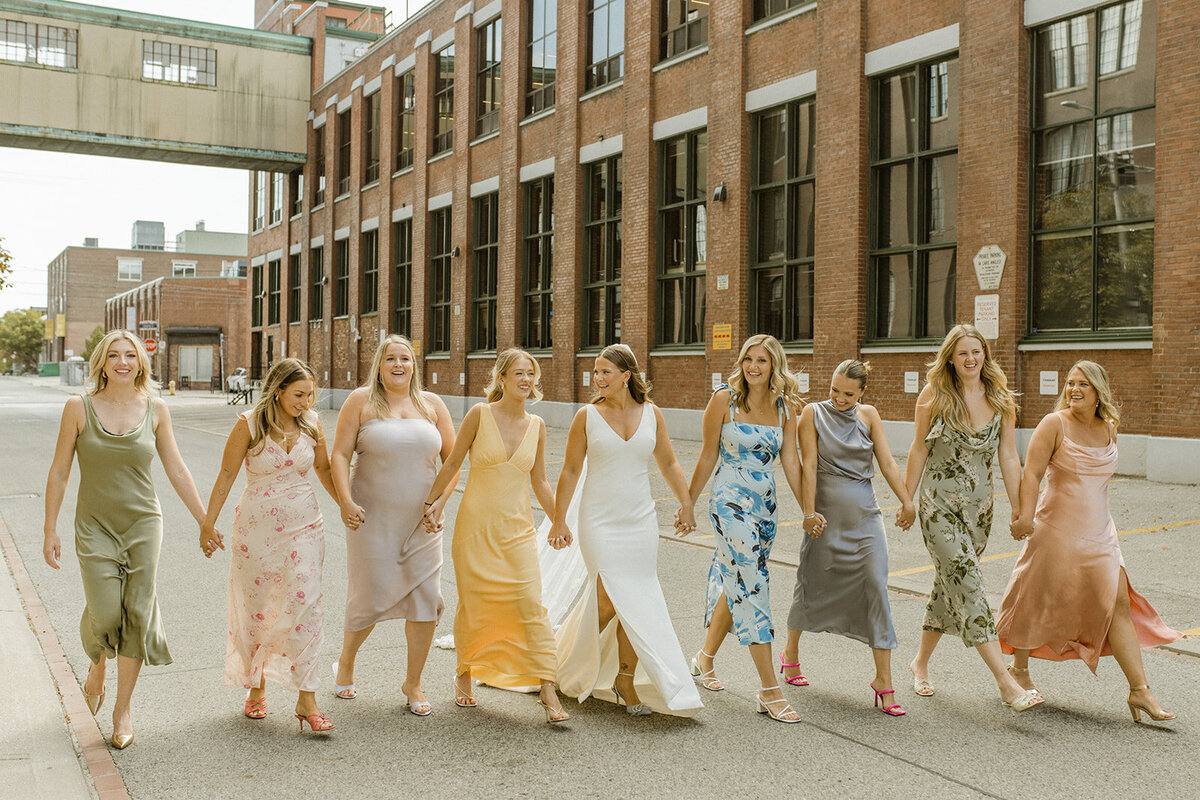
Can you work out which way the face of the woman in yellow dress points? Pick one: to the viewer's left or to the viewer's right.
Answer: to the viewer's right

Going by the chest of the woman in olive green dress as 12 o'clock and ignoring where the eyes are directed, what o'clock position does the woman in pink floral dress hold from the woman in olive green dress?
The woman in pink floral dress is roughly at 9 o'clock from the woman in olive green dress.

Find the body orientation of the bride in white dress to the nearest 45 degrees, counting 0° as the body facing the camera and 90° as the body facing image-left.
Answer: approximately 0°

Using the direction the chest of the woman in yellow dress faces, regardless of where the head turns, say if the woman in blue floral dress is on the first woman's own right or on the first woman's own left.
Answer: on the first woman's own left

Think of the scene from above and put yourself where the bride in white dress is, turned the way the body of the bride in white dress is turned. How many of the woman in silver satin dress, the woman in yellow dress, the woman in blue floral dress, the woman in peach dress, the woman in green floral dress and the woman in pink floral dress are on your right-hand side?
2

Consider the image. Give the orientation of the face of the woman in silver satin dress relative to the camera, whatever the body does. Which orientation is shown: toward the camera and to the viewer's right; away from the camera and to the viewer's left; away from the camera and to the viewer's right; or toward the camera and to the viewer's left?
toward the camera and to the viewer's left

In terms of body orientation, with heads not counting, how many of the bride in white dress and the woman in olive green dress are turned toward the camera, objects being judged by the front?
2

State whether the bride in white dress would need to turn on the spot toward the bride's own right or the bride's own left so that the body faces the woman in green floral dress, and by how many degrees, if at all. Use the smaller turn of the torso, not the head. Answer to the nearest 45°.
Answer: approximately 90° to the bride's own left

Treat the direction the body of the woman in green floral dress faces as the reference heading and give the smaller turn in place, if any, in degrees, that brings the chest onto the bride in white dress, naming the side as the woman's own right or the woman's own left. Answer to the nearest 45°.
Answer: approximately 90° to the woman's own right

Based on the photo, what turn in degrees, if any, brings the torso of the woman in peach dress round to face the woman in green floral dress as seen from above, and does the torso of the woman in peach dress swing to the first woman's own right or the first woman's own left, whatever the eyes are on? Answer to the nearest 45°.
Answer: approximately 135° to the first woman's own right

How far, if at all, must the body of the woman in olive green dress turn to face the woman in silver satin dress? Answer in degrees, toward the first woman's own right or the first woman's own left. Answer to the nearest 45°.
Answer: approximately 90° to the first woman's own left

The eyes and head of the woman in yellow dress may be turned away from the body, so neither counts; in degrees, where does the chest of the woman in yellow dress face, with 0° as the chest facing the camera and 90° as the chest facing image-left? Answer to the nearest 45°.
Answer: approximately 315°
